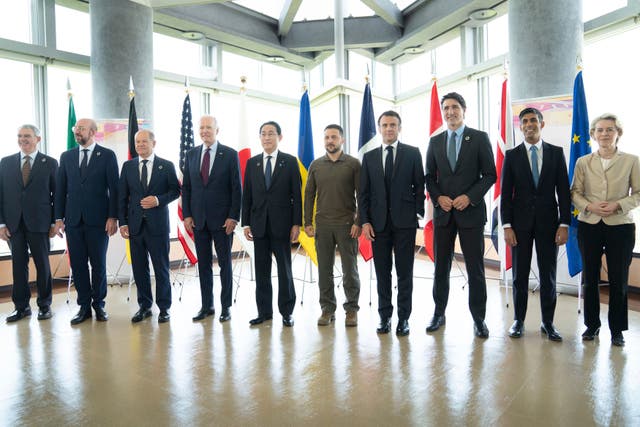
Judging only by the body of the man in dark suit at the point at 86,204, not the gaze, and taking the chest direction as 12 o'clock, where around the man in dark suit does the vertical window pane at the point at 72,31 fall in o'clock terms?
The vertical window pane is roughly at 6 o'clock from the man in dark suit.

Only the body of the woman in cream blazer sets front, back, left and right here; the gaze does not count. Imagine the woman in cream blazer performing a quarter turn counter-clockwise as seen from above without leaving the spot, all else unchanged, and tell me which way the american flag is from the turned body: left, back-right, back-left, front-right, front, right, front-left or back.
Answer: back

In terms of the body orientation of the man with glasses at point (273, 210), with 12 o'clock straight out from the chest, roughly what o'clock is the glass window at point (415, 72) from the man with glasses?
The glass window is roughly at 7 o'clock from the man with glasses.

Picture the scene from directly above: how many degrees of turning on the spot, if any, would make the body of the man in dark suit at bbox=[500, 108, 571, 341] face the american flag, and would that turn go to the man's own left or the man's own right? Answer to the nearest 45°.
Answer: approximately 90° to the man's own right

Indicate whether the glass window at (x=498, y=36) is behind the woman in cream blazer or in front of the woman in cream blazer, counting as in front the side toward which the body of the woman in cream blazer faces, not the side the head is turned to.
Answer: behind

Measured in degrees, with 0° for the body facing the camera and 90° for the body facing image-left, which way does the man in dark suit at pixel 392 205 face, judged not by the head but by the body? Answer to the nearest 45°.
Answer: approximately 0°
